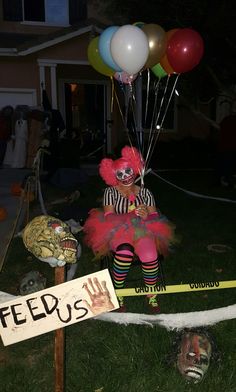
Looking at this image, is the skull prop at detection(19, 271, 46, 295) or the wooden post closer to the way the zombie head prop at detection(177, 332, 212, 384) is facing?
the wooden post

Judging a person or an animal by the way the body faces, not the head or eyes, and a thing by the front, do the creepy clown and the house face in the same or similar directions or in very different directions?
same or similar directions

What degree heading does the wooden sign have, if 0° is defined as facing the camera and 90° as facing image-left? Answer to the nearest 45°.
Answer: approximately 0°

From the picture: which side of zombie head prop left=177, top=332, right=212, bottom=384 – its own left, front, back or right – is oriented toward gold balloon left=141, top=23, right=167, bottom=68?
back

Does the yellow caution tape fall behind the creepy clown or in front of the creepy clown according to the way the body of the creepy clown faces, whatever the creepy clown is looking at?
in front

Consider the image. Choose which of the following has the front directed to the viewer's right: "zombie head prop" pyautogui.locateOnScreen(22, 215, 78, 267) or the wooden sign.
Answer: the zombie head prop

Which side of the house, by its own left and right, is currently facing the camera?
front

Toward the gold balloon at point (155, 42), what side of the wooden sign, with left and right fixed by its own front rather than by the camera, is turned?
back

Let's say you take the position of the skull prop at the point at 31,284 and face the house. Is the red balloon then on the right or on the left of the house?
right

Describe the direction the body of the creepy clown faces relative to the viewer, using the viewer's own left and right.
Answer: facing the viewer

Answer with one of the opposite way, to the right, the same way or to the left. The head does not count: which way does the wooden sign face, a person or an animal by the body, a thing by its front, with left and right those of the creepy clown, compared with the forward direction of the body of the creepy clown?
the same way

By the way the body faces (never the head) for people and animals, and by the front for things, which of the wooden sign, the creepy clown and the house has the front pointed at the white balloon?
the house
